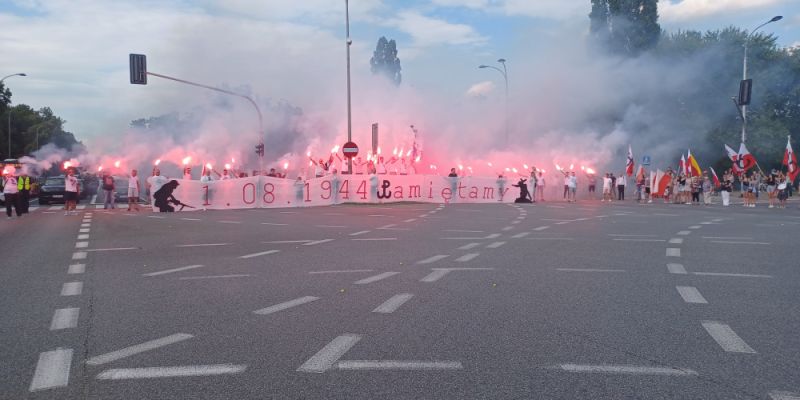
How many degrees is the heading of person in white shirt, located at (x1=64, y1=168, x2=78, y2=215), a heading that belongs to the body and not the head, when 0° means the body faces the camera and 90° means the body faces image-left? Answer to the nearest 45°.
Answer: approximately 0°

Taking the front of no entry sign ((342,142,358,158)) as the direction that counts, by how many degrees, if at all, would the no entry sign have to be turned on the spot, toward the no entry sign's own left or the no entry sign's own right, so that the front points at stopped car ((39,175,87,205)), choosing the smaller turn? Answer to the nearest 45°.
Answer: approximately 90° to the no entry sign's own right

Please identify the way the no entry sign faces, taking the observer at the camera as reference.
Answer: facing the viewer

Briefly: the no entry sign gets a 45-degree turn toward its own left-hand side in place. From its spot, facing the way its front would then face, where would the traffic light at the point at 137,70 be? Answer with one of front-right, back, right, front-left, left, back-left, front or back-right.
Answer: back-right

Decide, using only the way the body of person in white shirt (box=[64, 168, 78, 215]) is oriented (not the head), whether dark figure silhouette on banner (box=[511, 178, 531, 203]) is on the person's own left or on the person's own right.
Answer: on the person's own left
